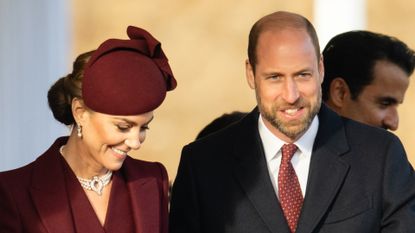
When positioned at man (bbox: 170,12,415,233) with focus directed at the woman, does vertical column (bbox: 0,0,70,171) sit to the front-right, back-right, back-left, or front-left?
front-right

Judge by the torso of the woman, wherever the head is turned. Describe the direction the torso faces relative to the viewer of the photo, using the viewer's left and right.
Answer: facing the viewer and to the right of the viewer

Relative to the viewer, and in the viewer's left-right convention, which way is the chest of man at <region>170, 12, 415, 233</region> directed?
facing the viewer

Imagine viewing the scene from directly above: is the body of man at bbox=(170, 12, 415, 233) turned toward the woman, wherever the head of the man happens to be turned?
no

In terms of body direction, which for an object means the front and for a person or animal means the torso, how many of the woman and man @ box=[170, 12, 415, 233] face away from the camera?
0

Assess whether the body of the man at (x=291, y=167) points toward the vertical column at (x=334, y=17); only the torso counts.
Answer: no

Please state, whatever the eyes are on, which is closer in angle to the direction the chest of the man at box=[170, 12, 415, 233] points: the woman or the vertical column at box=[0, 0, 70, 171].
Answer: the woman

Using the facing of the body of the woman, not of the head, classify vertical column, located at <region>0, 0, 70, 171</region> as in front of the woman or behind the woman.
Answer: behind

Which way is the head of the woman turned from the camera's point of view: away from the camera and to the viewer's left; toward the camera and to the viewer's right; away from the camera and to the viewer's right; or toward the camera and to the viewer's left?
toward the camera and to the viewer's right
